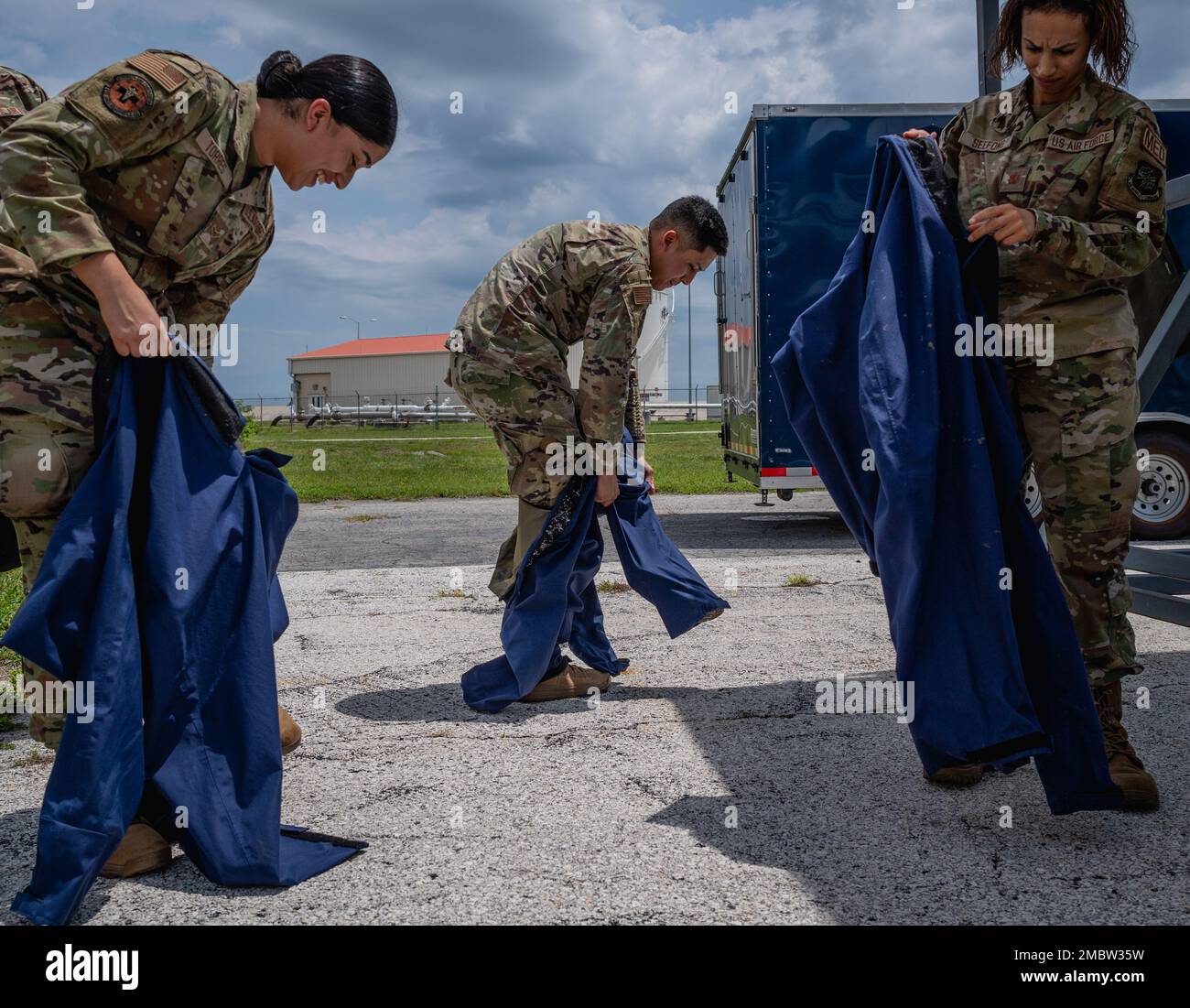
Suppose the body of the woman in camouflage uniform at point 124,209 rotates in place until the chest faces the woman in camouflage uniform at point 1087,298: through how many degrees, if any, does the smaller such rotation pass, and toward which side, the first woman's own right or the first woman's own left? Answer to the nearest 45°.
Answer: approximately 45° to the first woman's own left

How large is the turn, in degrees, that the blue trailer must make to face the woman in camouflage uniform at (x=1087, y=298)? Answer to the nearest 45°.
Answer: approximately 90° to its right

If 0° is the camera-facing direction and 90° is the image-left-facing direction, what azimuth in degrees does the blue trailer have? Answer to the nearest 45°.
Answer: approximately 270°

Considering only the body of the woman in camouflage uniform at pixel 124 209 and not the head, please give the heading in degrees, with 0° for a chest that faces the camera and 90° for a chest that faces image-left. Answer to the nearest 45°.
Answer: approximately 315°

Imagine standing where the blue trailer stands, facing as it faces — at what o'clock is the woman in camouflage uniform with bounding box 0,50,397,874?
The woman in camouflage uniform is roughly at 3 o'clock from the blue trailer.

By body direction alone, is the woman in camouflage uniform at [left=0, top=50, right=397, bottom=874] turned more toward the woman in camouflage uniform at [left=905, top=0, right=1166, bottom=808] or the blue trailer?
the woman in camouflage uniform

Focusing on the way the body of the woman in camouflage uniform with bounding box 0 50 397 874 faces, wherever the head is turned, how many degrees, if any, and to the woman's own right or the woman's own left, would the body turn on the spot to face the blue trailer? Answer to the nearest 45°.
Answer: approximately 90° to the woman's own left
